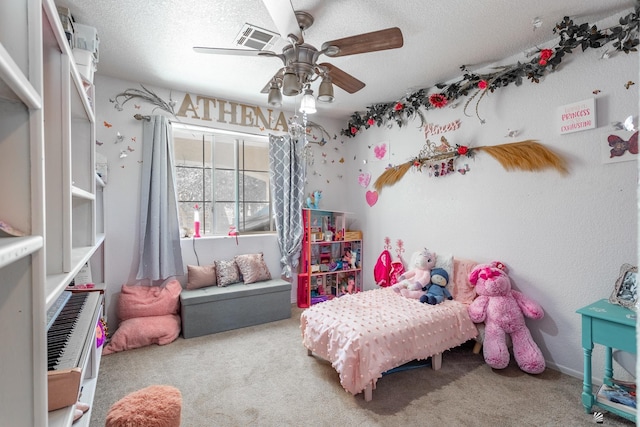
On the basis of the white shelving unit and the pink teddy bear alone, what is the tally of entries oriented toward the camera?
1

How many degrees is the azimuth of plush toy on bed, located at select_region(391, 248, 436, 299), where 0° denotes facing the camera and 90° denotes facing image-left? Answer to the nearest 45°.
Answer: approximately 45°

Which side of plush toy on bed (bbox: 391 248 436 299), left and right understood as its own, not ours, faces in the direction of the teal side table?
left

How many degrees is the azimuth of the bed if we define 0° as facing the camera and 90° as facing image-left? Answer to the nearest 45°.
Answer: approximately 45°

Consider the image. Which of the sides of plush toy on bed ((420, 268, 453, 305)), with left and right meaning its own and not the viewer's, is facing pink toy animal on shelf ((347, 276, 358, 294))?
right

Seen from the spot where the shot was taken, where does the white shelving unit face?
facing to the right of the viewer

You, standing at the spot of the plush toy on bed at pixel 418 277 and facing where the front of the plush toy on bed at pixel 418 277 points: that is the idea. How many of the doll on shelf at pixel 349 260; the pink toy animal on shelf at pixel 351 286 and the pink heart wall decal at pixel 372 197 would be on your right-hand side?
3

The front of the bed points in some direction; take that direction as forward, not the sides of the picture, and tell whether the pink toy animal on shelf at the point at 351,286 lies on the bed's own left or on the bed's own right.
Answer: on the bed's own right

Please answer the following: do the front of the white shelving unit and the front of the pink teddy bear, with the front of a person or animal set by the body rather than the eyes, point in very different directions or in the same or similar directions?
very different directions

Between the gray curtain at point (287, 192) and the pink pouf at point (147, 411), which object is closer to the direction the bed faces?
the pink pouf

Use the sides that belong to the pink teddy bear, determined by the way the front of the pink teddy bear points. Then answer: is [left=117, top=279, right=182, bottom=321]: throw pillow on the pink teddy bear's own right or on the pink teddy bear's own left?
on the pink teddy bear's own right
